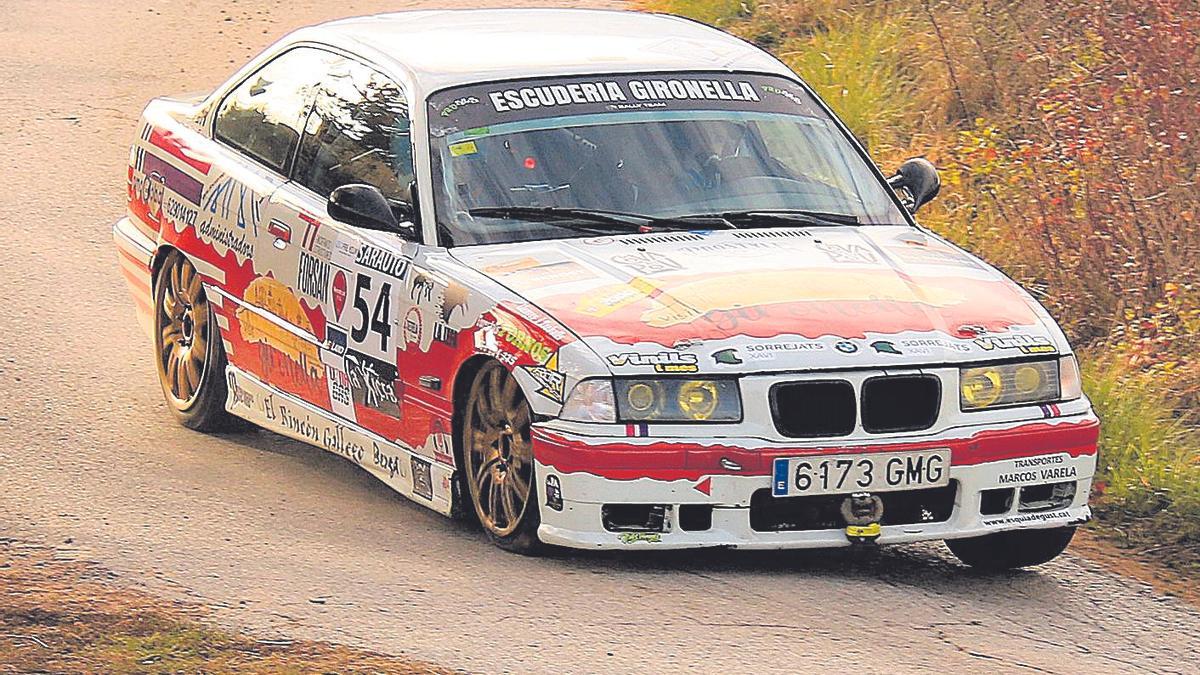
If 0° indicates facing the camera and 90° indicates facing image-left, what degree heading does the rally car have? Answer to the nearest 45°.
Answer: approximately 315°
